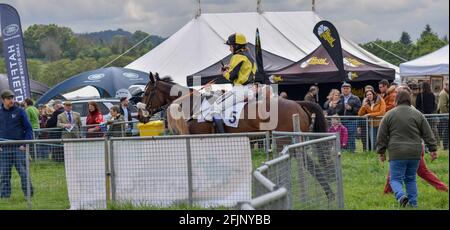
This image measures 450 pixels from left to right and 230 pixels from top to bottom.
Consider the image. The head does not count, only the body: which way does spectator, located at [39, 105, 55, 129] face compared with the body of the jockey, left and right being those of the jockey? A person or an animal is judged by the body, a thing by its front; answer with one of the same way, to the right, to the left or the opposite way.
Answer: to the left

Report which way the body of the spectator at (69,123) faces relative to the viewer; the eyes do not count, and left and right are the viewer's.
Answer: facing the viewer

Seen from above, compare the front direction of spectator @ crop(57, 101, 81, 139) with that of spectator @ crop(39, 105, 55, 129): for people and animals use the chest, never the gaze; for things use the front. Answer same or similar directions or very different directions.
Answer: same or similar directions

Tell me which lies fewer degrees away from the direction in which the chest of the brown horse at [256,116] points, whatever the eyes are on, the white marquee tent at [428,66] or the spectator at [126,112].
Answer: the spectator

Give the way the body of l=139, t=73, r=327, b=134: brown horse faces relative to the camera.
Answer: to the viewer's left

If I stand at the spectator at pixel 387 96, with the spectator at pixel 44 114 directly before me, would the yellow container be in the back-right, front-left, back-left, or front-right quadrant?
front-left

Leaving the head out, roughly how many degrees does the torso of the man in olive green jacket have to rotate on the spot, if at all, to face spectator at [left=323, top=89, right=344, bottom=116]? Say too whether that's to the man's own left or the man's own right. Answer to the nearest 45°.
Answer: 0° — they already face them

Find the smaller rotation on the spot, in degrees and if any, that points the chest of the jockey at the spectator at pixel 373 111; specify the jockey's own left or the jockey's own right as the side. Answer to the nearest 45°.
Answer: approximately 135° to the jockey's own right

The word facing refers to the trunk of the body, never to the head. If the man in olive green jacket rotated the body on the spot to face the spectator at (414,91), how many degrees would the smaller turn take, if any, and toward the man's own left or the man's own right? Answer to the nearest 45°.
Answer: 0° — they already face them

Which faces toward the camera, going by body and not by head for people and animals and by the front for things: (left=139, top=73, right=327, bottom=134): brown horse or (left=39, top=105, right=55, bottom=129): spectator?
the spectator

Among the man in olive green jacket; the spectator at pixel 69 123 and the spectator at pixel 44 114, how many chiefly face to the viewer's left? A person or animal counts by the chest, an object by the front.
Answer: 0

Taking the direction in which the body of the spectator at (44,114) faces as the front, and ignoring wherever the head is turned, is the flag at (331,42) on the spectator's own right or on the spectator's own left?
on the spectator's own left

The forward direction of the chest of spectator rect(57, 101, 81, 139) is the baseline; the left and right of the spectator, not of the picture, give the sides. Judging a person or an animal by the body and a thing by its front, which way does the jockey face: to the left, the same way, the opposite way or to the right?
to the right

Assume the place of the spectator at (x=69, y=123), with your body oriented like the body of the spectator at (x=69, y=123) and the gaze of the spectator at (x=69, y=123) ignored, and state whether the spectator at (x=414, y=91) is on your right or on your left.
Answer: on your left

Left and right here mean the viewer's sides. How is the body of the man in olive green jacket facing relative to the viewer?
facing away from the viewer

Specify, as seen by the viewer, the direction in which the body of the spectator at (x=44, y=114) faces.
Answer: toward the camera

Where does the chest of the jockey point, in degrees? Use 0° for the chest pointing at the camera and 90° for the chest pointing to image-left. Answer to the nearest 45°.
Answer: approximately 90°
